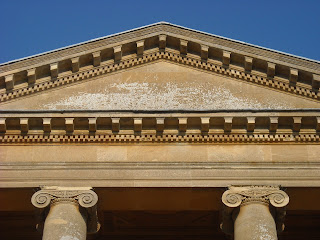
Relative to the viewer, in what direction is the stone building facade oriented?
toward the camera
